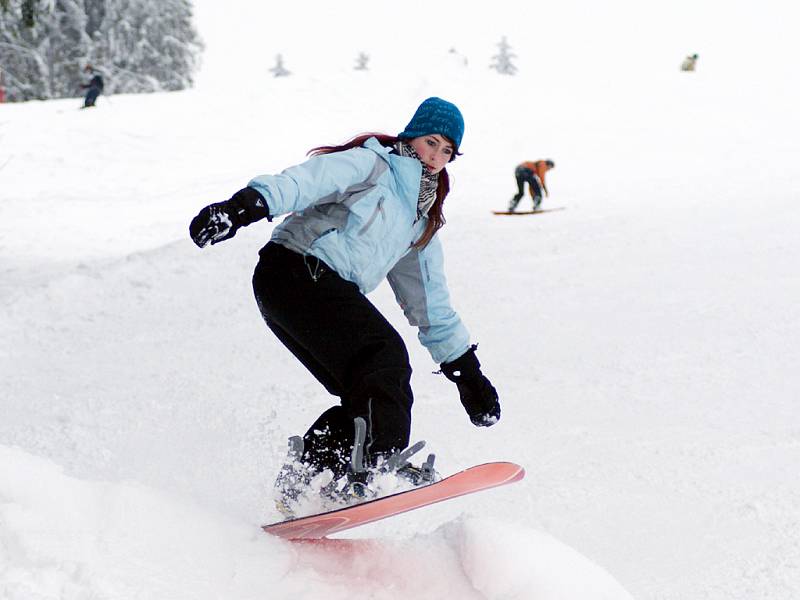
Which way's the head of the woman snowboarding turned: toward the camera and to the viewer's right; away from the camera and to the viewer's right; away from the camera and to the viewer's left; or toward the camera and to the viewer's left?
toward the camera and to the viewer's right

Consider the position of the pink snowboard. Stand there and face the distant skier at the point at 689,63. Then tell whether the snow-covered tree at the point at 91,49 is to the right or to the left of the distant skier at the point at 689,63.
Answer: left

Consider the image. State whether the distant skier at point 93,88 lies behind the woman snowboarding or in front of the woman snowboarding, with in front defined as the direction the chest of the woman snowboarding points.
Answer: behind
